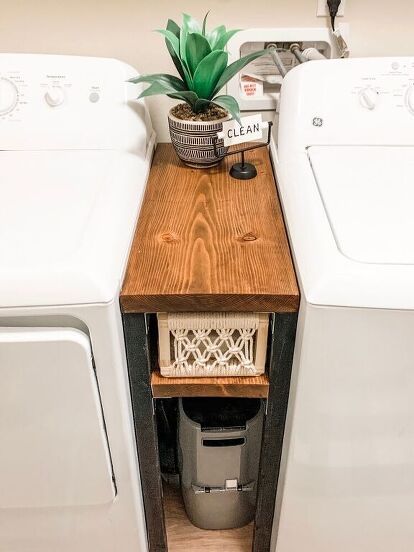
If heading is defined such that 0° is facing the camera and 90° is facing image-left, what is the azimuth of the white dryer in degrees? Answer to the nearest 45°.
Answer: approximately 0°

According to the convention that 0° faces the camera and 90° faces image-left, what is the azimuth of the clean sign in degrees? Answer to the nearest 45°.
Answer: approximately 0°

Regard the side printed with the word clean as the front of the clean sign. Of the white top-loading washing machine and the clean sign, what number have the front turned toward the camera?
2
